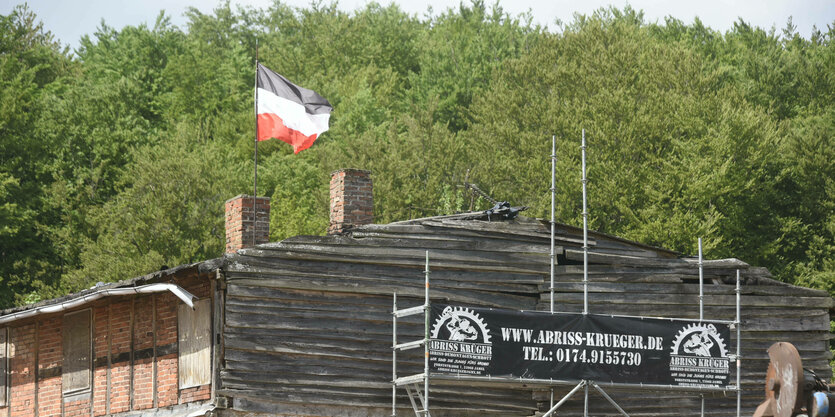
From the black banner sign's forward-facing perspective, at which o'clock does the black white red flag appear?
The black white red flag is roughly at 4 o'clock from the black banner sign.

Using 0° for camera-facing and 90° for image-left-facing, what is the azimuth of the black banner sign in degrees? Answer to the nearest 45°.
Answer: approximately 0°

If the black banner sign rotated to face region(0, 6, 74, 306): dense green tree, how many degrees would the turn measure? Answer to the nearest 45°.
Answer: approximately 135° to its right
